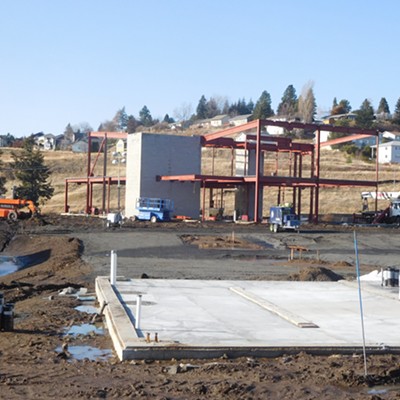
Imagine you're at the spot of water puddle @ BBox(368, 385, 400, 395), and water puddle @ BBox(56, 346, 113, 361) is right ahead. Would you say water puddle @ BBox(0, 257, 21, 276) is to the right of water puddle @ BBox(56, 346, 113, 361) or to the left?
right

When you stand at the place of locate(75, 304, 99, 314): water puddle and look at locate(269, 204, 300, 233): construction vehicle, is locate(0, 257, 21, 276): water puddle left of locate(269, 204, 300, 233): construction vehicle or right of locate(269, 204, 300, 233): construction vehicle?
left

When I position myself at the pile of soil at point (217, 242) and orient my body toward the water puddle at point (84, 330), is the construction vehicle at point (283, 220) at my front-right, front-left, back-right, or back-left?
back-left

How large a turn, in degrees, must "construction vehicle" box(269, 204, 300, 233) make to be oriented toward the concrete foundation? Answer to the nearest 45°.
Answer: approximately 45° to its right

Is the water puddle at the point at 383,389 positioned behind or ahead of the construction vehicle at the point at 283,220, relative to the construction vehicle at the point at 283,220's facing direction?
ahead

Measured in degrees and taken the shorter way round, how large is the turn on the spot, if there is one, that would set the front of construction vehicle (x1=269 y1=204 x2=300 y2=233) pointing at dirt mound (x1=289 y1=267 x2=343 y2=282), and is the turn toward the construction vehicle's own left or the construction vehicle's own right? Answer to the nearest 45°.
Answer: approximately 45° to the construction vehicle's own right

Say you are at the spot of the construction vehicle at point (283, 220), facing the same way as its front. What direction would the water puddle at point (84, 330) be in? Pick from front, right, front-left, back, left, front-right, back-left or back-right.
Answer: front-right

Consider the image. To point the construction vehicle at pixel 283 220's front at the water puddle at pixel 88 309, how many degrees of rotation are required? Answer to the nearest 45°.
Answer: approximately 45° to its right

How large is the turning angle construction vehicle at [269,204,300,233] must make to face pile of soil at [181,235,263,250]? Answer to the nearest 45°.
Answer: approximately 45° to its right

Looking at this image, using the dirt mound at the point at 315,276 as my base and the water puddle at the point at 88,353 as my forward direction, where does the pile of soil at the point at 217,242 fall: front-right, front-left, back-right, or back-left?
back-right

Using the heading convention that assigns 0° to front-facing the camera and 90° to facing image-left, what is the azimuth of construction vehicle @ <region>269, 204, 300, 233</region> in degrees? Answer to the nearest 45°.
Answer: approximately 315°
